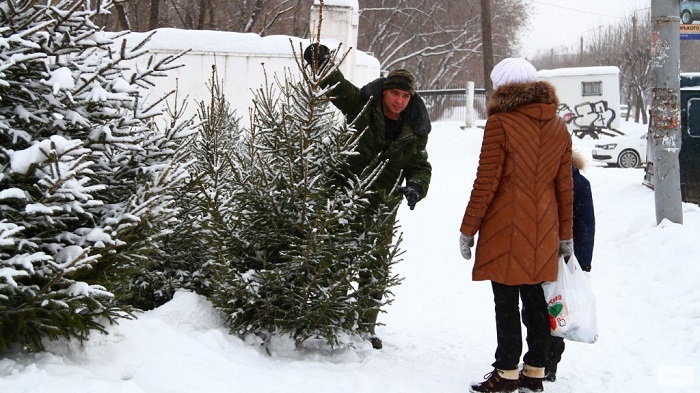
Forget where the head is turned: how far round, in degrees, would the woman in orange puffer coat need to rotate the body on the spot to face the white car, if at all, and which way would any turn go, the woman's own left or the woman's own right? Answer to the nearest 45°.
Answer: approximately 45° to the woman's own right

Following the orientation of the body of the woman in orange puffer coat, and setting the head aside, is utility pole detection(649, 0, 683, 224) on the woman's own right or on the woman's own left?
on the woman's own right

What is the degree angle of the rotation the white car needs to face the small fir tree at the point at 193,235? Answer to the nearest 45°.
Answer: approximately 45° to its left

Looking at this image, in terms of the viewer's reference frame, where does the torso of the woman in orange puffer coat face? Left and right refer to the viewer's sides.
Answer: facing away from the viewer and to the left of the viewer

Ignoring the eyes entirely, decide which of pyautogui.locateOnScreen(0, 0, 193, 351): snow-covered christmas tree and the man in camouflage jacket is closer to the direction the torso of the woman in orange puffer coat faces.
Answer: the man in camouflage jacket

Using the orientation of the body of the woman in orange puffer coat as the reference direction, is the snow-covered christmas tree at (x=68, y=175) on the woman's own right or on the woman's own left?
on the woman's own left

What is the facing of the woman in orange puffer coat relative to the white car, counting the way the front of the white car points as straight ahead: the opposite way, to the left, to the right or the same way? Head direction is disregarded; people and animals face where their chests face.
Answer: to the right
